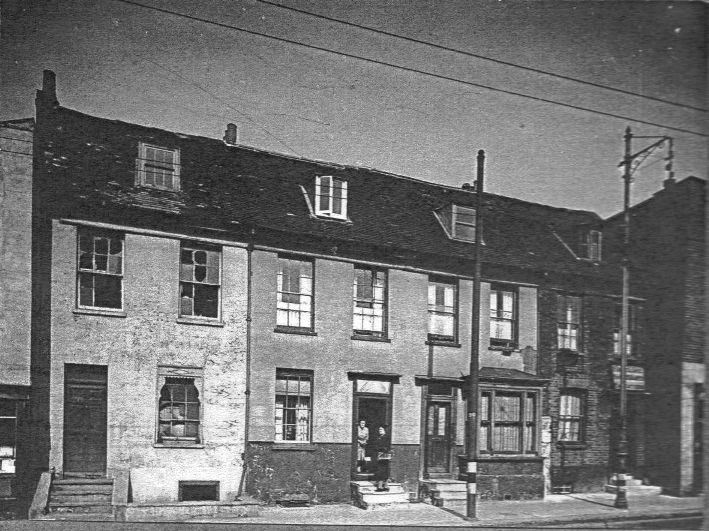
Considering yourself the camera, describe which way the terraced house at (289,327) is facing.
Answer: facing the viewer and to the right of the viewer
